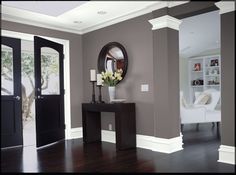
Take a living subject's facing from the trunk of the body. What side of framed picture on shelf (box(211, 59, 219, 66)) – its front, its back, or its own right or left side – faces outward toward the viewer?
front

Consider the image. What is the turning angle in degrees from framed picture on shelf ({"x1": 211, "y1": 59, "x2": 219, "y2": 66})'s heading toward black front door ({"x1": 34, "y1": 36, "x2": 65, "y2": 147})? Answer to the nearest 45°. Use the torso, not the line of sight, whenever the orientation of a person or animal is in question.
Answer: approximately 45° to its right

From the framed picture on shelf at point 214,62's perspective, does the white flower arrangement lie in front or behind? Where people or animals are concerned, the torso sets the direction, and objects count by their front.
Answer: in front

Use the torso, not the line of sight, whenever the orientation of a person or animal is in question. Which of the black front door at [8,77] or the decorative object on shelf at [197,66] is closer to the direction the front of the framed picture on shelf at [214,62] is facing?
the black front door

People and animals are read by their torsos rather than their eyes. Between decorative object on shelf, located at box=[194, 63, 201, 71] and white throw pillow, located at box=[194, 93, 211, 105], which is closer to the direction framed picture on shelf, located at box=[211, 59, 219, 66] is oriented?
the white throw pillow

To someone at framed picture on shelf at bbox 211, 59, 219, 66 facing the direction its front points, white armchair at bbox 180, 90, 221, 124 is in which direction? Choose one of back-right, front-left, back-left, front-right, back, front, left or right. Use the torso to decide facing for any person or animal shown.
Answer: front

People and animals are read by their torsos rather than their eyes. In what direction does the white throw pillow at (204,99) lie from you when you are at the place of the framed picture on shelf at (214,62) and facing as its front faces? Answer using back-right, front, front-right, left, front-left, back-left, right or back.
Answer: front

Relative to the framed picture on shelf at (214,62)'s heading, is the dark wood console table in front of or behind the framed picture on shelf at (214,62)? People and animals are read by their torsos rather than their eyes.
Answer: in front

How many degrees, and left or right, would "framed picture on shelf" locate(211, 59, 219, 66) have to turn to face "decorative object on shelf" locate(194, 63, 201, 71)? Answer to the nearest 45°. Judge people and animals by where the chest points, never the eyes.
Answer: approximately 135° to its right
